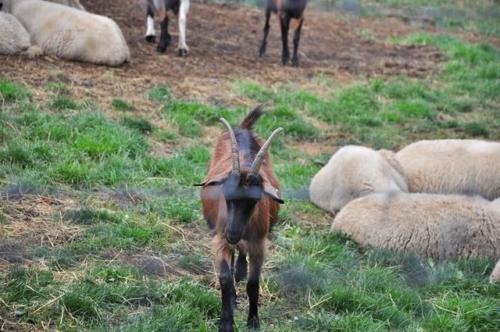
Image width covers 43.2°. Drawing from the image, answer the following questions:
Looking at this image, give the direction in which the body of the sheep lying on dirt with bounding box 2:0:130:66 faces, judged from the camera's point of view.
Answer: to the viewer's left

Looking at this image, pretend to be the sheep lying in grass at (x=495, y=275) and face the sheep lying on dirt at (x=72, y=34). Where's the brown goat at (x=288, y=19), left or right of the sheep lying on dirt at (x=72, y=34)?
right

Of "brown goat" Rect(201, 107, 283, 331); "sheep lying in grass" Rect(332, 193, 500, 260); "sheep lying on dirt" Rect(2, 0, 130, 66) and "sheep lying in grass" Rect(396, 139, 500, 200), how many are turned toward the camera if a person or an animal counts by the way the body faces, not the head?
1

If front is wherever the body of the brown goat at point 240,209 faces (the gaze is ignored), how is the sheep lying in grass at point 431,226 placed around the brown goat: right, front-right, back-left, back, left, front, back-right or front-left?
back-left

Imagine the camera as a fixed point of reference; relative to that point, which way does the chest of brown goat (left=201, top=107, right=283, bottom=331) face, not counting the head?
toward the camera

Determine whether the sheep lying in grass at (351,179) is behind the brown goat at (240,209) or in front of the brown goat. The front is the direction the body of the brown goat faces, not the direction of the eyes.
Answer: behind
